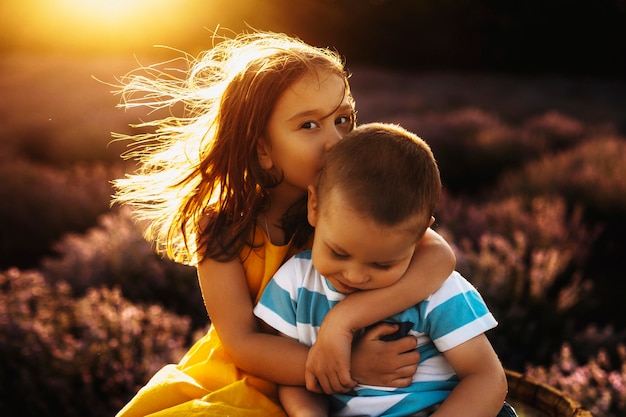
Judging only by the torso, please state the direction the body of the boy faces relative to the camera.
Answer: toward the camera

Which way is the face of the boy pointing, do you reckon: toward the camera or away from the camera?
toward the camera

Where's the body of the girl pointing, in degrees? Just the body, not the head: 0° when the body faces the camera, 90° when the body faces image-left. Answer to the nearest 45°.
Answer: approximately 315°
